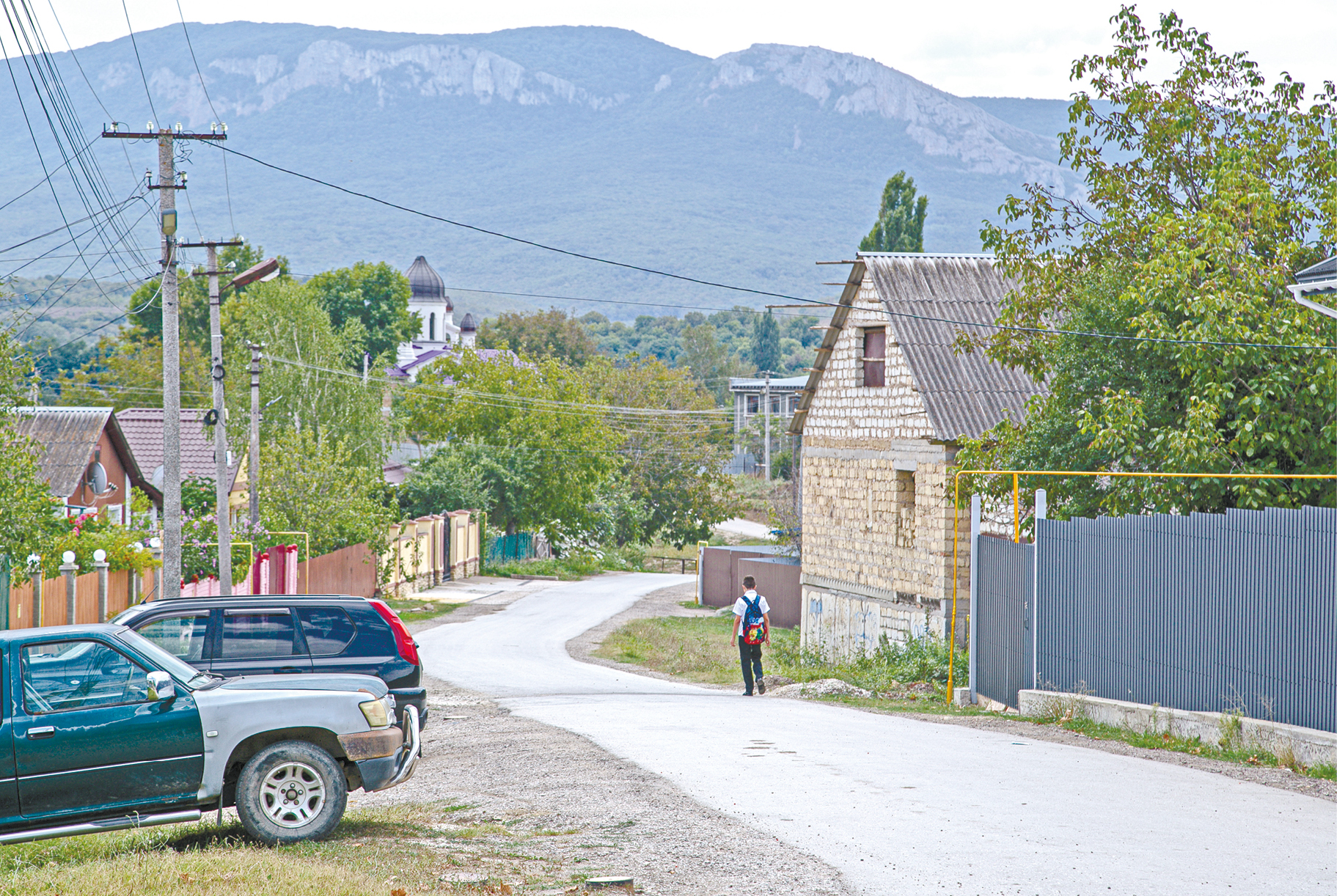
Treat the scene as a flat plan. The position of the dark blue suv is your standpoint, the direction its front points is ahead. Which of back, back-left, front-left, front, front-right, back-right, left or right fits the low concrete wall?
back

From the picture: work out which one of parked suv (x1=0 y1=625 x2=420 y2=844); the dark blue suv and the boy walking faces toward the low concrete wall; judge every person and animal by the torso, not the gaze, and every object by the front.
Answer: the parked suv

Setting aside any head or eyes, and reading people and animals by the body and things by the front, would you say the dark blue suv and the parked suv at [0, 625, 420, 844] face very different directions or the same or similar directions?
very different directions

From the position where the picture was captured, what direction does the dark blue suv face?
facing to the left of the viewer

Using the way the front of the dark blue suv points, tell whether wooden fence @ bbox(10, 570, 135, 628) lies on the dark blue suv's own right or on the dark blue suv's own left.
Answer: on the dark blue suv's own right

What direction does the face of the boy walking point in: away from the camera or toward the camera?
away from the camera

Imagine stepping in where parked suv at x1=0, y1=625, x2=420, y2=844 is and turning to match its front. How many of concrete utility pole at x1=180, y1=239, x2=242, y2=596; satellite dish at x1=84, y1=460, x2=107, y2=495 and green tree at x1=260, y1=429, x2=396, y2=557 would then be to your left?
3

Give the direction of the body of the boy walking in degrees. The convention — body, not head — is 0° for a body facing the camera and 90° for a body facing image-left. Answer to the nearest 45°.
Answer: approximately 180°

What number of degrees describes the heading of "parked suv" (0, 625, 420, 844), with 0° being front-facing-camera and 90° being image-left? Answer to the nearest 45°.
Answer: approximately 270°
